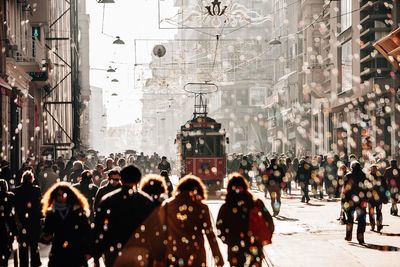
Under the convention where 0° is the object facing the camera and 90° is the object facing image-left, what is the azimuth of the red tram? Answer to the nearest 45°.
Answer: approximately 0°

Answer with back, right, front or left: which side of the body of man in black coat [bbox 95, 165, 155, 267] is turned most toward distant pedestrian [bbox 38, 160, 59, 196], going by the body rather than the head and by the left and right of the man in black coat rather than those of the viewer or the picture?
front

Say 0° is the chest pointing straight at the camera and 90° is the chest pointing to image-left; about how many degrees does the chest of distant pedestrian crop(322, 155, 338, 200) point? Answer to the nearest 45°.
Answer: approximately 0°

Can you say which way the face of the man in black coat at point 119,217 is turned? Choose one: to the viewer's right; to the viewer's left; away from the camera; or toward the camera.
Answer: away from the camera

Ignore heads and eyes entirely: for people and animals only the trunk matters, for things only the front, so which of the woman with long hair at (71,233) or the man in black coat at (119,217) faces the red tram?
the man in black coat

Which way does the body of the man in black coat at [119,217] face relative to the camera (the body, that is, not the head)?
away from the camera

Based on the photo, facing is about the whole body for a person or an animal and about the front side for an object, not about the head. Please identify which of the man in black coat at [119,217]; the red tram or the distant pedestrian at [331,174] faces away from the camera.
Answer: the man in black coat
